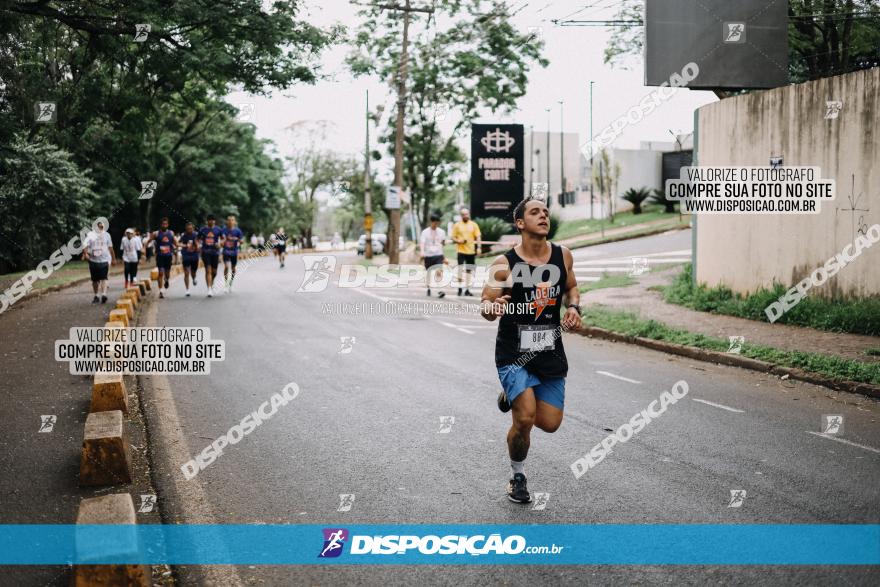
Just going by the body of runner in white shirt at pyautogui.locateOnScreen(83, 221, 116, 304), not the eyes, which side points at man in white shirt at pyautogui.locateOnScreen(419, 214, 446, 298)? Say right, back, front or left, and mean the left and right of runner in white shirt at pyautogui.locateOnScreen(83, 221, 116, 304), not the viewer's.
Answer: left

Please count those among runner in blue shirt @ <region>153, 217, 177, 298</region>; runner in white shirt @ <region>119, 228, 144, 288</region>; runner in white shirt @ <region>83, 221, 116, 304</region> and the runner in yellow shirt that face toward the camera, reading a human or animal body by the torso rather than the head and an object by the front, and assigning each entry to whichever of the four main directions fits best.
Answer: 4

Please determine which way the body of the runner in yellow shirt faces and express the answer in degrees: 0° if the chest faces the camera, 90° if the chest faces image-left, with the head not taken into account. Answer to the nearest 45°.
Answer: approximately 0°

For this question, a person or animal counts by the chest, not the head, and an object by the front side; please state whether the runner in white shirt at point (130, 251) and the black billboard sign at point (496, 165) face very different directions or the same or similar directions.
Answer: same or similar directions

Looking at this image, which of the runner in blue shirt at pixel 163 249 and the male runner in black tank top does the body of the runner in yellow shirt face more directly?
the male runner in black tank top

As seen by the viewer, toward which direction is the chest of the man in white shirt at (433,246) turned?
toward the camera

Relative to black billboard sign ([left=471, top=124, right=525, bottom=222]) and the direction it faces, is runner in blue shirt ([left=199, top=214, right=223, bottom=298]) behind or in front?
in front

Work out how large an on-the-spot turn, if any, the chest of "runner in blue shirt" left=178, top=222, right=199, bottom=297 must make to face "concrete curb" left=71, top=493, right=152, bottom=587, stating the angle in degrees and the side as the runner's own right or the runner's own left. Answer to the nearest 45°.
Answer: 0° — they already face it

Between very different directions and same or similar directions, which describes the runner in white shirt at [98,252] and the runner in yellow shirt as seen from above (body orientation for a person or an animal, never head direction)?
same or similar directions

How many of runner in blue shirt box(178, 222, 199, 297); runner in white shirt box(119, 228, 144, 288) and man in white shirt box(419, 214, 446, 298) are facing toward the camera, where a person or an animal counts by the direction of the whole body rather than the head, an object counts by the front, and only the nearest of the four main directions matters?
3

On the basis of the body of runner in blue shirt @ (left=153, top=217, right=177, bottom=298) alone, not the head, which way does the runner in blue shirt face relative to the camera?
toward the camera

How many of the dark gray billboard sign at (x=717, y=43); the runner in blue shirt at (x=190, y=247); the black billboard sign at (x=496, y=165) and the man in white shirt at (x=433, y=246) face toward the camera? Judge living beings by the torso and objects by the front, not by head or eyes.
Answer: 4

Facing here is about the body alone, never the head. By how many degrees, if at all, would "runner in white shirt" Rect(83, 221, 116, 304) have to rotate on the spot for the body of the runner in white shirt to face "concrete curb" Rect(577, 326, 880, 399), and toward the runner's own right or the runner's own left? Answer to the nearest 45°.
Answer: approximately 45° to the runner's own left

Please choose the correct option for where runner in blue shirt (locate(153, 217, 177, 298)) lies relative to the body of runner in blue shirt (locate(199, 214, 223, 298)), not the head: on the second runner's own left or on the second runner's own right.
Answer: on the second runner's own right

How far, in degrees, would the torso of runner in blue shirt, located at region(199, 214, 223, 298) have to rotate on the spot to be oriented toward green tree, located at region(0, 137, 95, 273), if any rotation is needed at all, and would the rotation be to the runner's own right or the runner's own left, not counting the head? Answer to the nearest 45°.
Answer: approximately 135° to the runner's own right
